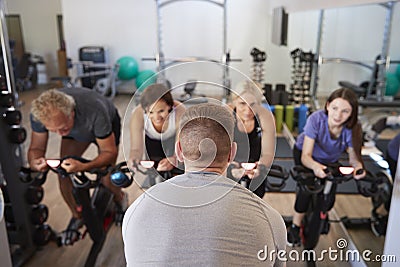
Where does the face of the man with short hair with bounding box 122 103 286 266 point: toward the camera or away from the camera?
away from the camera

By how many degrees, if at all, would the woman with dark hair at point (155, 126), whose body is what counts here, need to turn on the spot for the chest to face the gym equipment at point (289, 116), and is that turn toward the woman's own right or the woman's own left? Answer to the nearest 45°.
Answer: approximately 135° to the woman's own left

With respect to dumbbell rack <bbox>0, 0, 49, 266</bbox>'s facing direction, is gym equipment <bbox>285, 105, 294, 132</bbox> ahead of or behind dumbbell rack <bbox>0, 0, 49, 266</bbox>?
ahead

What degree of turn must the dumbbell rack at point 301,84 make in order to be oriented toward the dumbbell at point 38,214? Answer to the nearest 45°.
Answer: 0° — it already faces it

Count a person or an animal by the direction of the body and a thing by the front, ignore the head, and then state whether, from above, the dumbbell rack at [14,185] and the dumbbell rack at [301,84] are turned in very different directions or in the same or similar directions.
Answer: very different directions

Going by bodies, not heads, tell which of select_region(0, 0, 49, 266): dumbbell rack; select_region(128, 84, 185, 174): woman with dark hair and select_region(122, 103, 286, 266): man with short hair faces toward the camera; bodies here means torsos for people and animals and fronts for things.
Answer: the woman with dark hair

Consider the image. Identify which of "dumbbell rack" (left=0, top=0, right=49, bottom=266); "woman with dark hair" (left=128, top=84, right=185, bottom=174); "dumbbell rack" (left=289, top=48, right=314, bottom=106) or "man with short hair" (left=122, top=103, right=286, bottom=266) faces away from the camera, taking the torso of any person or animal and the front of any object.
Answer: the man with short hair

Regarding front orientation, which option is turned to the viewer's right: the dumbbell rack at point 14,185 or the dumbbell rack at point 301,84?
the dumbbell rack at point 14,185

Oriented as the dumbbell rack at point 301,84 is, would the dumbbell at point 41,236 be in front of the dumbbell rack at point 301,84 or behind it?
in front

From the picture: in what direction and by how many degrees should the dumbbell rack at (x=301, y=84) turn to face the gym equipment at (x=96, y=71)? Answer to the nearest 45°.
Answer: approximately 45° to its right

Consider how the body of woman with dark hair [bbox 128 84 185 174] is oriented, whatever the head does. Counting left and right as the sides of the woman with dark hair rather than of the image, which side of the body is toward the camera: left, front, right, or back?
front

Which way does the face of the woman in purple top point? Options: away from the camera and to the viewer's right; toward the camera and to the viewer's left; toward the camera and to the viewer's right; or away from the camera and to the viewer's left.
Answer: toward the camera and to the viewer's left

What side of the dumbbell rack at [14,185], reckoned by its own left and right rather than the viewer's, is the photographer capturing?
right

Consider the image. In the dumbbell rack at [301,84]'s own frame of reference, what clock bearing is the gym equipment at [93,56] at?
The gym equipment is roughly at 2 o'clock from the dumbbell rack.

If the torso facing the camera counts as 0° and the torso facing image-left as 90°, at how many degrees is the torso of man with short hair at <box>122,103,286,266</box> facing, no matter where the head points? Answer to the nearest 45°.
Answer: approximately 180°

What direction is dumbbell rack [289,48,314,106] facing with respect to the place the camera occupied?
facing the viewer and to the left of the viewer
